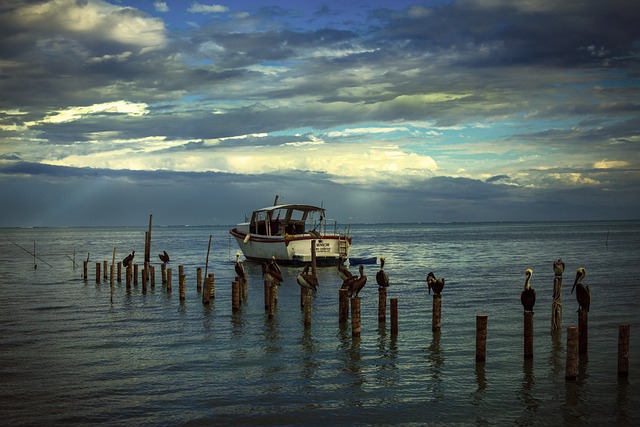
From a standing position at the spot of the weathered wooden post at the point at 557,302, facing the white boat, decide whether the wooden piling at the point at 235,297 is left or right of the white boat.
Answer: left

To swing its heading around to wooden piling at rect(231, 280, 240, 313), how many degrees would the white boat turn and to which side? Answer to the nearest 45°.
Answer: approximately 135° to its left

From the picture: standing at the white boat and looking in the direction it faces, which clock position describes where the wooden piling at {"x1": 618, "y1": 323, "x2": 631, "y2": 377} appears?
The wooden piling is roughly at 7 o'clock from the white boat.

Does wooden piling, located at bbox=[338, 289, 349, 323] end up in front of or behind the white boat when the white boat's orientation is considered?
behind

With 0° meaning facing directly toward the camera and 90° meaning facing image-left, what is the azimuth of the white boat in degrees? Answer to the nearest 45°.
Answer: approximately 135°

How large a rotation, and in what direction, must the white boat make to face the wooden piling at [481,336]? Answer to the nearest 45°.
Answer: approximately 135° to its left

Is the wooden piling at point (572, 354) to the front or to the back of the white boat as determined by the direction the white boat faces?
to the back
